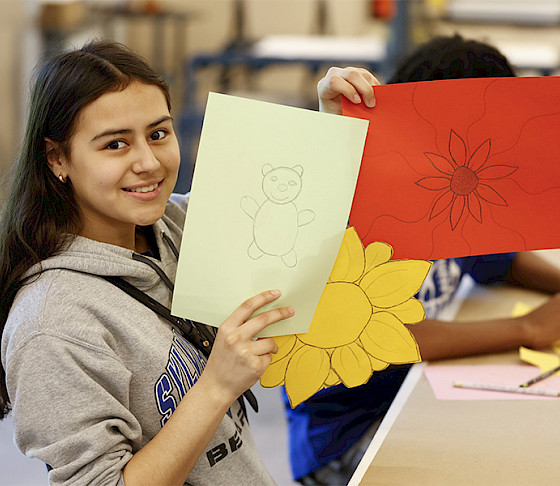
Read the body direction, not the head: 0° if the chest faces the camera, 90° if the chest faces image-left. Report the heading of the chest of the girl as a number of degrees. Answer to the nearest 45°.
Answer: approximately 315°

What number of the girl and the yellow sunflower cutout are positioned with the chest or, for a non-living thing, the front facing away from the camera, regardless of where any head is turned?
0

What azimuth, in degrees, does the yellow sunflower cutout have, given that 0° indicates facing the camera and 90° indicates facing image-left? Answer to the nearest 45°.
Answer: approximately 0°

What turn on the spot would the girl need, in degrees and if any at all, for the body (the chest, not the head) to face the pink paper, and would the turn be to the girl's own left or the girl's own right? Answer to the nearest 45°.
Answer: approximately 45° to the girl's own left

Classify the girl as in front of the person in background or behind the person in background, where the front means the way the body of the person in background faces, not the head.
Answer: in front
